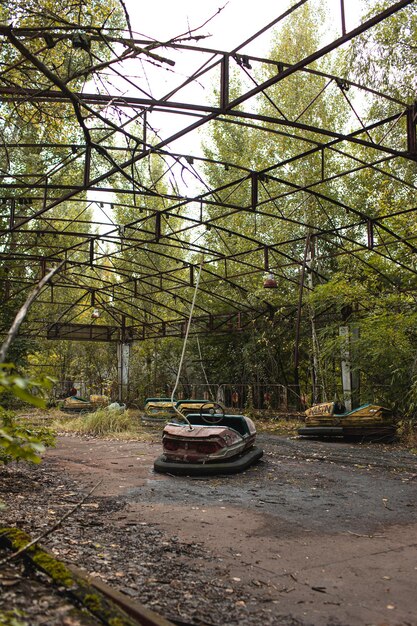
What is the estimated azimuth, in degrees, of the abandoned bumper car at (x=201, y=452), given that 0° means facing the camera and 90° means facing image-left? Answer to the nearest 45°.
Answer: approximately 45°

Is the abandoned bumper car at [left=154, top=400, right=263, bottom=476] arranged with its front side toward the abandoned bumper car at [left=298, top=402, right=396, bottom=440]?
no

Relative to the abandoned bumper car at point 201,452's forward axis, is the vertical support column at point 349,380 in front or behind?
behind

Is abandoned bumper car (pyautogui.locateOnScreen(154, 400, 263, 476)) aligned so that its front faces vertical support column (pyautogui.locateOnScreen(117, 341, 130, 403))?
no

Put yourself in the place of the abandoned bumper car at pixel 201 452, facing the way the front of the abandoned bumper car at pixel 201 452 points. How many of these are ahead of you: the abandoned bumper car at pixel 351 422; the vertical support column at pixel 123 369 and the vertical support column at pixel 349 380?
0

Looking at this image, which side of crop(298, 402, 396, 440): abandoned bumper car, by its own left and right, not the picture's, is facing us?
right
